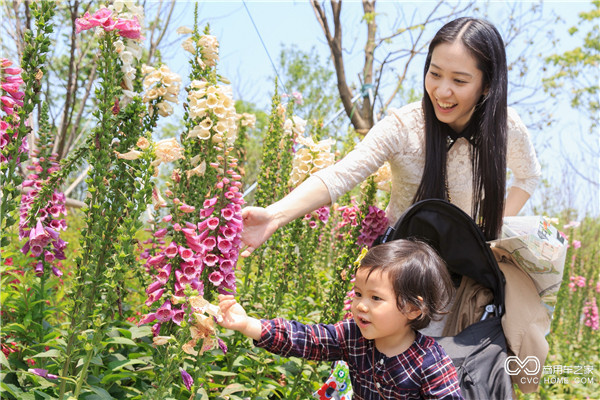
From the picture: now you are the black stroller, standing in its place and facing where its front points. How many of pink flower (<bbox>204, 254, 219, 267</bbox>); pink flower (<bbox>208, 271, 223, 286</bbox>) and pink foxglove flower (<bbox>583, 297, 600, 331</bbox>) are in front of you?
2

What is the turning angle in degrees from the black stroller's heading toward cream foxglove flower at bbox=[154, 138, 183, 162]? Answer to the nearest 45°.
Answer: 0° — it already faces it

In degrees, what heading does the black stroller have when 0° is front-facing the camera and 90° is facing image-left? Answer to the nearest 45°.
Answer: approximately 45°

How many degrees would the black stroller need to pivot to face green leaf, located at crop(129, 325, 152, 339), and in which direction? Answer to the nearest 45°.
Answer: approximately 45° to its right

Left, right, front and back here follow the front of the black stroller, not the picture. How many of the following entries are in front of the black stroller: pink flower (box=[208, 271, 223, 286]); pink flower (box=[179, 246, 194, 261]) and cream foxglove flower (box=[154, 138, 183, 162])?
3

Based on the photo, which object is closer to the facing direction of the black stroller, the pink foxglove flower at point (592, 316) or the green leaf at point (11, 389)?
the green leaf

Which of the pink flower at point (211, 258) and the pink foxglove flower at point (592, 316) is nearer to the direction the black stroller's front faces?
the pink flower

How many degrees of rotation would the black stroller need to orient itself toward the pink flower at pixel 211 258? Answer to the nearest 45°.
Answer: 0° — it already faces it

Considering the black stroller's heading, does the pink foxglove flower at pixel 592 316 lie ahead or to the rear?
to the rear
